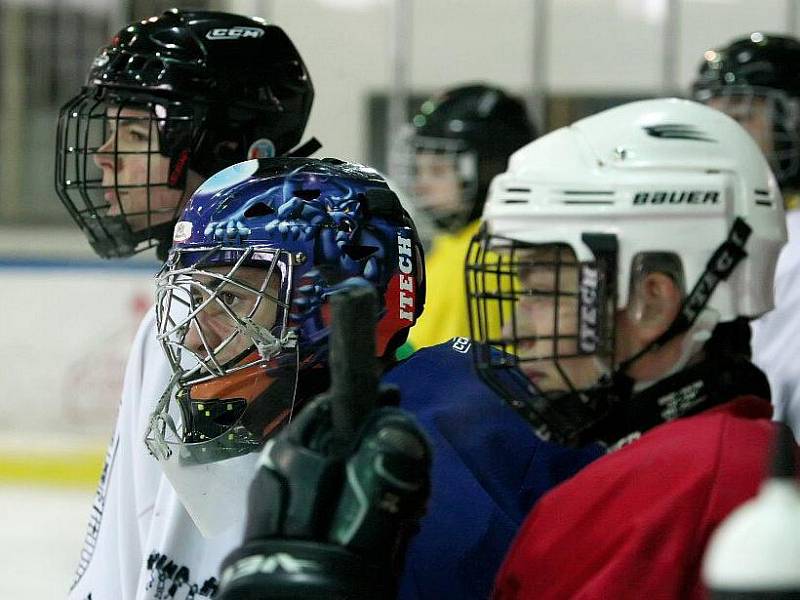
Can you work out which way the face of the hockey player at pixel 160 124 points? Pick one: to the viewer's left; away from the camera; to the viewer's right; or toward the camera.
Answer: to the viewer's left

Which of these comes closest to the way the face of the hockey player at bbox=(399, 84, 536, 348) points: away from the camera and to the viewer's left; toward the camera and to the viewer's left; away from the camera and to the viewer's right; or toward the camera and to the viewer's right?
toward the camera and to the viewer's left

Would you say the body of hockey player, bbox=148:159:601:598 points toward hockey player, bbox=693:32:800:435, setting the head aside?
no

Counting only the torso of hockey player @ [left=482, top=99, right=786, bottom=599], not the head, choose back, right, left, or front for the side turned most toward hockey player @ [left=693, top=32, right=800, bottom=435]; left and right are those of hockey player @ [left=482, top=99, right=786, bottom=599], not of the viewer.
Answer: right

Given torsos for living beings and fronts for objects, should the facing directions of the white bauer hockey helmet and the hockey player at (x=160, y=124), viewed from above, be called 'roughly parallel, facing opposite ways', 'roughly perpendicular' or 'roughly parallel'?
roughly parallel

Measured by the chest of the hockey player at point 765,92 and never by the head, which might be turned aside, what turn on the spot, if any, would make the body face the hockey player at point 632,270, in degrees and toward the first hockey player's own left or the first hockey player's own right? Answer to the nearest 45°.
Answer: approximately 45° to the first hockey player's own left

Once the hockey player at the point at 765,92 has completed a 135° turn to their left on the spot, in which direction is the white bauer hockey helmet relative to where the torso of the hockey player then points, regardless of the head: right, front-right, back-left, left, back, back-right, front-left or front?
right

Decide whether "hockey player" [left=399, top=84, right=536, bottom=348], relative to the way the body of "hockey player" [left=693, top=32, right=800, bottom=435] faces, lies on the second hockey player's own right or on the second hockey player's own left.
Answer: on the second hockey player's own right

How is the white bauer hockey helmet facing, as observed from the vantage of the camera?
facing to the left of the viewer

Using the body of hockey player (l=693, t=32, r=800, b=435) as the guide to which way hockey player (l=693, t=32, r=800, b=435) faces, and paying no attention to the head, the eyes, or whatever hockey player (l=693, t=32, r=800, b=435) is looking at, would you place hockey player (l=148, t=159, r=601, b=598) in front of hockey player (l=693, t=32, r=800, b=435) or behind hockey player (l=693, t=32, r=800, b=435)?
in front

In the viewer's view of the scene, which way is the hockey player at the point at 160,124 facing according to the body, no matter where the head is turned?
to the viewer's left

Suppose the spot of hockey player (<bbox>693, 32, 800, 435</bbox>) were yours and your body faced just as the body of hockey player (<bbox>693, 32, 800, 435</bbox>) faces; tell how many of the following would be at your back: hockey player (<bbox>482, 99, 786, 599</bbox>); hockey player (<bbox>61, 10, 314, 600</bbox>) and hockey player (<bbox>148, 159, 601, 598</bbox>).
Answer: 0

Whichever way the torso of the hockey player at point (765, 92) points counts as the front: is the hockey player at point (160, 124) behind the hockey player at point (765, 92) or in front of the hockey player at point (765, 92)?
in front

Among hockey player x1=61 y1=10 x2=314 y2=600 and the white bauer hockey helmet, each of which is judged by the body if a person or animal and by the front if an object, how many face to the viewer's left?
2

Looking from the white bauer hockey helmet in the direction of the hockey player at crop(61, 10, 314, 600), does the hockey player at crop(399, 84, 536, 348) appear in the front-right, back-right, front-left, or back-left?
front-right

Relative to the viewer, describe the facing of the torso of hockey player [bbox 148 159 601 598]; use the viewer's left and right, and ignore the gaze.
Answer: facing the viewer and to the left of the viewer

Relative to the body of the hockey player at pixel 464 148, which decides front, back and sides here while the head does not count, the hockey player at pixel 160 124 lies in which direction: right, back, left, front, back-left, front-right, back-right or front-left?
front-left

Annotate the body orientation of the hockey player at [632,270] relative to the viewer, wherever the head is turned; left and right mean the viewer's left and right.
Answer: facing to the left of the viewer

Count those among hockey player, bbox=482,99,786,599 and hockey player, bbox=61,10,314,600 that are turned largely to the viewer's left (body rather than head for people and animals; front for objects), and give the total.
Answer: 2
